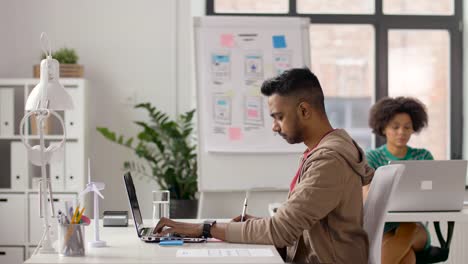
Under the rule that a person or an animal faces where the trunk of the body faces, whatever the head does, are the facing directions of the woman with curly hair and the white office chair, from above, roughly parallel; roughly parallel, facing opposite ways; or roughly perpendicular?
roughly perpendicular

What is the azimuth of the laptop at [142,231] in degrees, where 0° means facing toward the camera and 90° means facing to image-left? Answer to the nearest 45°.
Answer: approximately 270°

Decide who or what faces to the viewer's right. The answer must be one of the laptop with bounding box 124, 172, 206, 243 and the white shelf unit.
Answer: the laptop

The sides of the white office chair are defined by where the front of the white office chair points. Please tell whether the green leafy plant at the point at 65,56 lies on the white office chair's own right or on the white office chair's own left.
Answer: on the white office chair's own right

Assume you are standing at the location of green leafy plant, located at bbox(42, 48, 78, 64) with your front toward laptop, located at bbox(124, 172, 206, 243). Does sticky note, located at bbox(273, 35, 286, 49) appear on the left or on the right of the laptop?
left

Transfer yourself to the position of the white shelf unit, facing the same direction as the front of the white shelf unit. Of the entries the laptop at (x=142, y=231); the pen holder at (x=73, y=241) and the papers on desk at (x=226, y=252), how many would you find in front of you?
3

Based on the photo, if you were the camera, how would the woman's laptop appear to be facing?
facing away from the viewer

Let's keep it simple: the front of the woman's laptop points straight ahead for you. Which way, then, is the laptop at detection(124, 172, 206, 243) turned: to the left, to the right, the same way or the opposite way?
to the right

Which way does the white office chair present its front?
to the viewer's left
